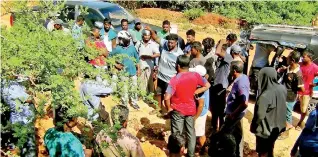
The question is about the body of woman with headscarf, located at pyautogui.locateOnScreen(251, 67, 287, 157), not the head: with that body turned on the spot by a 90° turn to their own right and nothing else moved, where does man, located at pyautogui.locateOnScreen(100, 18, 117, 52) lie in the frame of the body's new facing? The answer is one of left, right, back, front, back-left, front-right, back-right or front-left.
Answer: left

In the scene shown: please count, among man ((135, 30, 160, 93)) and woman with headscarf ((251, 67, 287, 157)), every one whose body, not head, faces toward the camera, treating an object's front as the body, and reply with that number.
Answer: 1

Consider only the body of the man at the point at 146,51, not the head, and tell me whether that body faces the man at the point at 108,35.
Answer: no

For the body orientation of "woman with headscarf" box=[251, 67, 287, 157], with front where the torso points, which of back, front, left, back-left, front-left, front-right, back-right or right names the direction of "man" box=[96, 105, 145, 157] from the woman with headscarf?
left

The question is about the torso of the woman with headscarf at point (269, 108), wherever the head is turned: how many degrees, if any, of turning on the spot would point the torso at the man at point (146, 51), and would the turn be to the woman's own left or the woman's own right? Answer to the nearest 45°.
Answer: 0° — they already face them

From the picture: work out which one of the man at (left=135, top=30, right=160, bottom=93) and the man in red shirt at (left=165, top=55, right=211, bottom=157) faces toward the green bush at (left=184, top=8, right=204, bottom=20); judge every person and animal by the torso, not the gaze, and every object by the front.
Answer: the man in red shirt

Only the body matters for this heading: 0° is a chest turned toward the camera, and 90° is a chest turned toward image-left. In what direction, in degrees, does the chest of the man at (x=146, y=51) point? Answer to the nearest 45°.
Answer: approximately 0°

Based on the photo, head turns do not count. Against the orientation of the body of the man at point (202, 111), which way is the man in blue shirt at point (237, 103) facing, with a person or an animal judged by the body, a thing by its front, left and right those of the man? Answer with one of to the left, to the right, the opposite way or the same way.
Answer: the same way

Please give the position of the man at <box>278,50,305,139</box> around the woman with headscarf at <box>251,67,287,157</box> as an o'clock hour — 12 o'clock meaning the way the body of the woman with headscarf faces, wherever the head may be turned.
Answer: The man is roughly at 2 o'clock from the woman with headscarf.

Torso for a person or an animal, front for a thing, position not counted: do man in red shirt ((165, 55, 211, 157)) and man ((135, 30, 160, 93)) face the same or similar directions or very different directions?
very different directions

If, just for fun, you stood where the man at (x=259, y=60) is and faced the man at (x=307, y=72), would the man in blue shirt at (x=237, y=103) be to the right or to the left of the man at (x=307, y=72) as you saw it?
right

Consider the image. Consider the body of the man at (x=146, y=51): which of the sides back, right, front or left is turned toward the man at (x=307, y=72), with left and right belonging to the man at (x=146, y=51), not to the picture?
left

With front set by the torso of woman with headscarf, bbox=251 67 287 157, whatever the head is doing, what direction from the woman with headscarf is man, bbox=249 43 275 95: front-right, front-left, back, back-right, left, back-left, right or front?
front-right

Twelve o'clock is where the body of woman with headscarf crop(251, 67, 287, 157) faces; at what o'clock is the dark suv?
The dark suv is roughly at 12 o'clock from the woman with headscarf.

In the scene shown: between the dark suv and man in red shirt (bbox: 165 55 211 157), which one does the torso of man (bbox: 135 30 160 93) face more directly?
the man in red shirt
